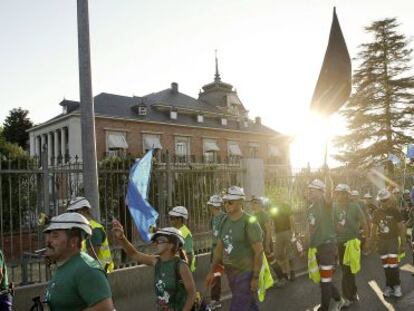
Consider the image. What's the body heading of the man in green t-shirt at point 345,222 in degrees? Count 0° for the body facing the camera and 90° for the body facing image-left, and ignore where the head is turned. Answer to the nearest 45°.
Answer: approximately 45°

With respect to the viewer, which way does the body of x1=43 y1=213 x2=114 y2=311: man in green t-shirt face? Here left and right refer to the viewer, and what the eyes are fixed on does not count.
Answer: facing to the left of the viewer

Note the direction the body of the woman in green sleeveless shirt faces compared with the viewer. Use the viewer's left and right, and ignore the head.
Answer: facing the viewer and to the left of the viewer

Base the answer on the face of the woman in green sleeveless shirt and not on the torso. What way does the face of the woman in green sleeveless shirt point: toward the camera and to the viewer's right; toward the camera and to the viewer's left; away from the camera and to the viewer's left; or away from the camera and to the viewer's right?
toward the camera and to the viewer's left

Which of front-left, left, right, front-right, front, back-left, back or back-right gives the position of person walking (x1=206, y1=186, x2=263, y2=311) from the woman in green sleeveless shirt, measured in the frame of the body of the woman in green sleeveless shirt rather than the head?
back

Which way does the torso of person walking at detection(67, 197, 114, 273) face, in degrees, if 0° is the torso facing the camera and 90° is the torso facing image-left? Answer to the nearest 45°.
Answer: approximately 90°

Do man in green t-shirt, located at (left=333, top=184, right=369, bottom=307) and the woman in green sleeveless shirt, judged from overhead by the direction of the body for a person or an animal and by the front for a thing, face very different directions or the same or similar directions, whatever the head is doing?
same or similar directions

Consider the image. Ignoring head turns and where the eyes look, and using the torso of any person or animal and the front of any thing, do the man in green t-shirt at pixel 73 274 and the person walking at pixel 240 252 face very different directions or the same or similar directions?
same or similar directions

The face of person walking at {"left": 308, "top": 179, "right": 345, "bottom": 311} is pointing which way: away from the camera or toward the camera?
toward the camera

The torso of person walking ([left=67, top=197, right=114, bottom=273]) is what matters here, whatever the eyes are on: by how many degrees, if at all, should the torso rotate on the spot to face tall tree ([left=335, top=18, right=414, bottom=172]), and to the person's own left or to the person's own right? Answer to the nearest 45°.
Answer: approximately 135° to the person's own right
